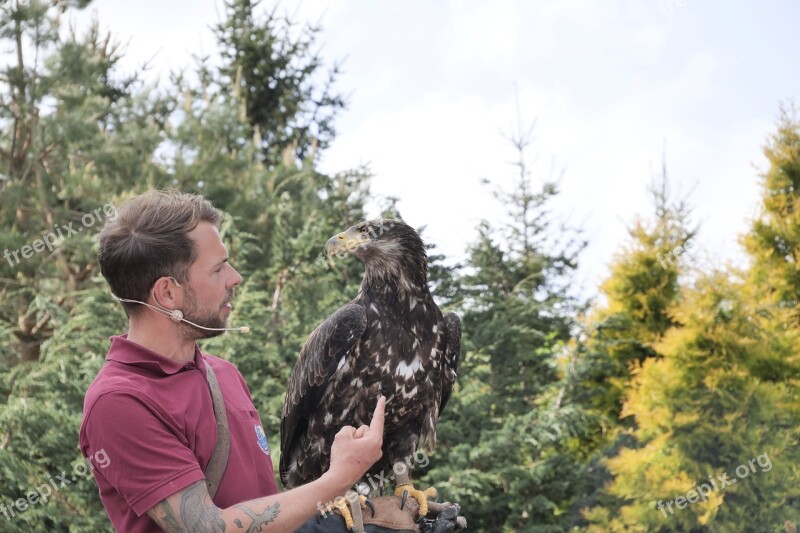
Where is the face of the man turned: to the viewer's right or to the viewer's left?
to the viewer's right

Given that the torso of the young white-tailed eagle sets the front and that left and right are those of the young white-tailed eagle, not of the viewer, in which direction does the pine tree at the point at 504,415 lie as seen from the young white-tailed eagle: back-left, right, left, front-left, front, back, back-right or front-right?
back-left

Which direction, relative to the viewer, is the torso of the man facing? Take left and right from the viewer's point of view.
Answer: facing the viewer and to the right of the viewer

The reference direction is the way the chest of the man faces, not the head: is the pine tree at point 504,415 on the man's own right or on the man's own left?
on the man's own left

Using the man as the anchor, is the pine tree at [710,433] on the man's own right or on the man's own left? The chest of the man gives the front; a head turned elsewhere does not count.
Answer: on the man's own left

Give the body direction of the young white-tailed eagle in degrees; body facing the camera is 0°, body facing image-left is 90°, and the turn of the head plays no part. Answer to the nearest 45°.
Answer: approximately 315°
